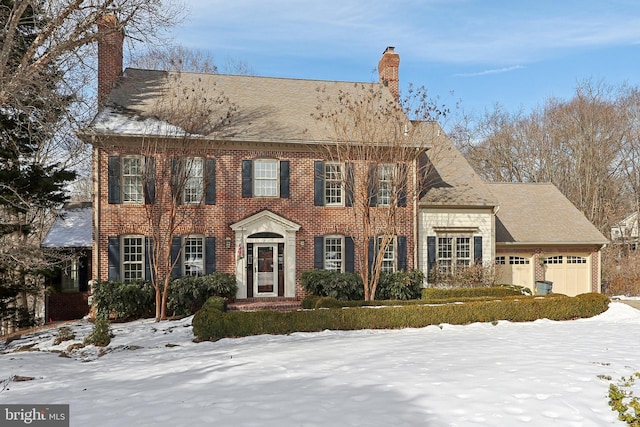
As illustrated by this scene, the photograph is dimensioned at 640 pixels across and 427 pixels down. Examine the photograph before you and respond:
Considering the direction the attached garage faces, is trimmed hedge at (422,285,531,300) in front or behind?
in front

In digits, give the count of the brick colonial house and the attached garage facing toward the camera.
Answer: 2

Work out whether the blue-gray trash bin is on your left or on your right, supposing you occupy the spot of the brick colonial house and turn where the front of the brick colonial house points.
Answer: on your left

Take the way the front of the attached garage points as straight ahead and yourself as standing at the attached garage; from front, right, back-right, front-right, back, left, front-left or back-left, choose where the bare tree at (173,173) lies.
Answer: front-right

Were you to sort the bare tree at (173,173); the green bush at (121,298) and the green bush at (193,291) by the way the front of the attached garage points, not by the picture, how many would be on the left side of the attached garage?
0

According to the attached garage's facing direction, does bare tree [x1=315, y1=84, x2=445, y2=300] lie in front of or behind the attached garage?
in front

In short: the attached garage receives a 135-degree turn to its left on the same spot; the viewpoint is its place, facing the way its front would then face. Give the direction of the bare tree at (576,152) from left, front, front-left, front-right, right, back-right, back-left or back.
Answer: front-left

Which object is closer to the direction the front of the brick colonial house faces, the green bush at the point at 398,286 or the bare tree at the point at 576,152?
the green bush

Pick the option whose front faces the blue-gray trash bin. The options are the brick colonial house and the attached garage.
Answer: the attached garage

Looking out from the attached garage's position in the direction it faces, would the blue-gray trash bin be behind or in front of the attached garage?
in front

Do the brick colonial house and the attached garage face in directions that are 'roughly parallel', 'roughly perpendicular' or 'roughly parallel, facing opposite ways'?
roughly parallel

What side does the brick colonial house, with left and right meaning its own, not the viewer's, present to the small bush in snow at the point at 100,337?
front

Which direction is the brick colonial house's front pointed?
toward the camera

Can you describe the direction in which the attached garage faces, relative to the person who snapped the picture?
facing the viewer
